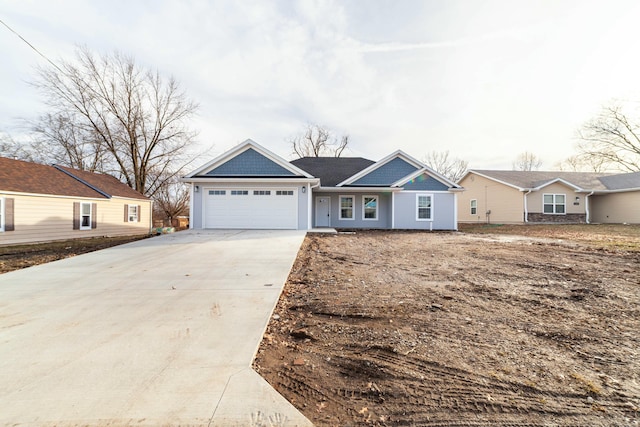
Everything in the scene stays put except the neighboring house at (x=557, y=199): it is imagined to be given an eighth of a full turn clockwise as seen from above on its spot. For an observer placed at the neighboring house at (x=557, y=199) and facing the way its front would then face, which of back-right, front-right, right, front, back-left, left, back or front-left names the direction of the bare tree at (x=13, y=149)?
front-right

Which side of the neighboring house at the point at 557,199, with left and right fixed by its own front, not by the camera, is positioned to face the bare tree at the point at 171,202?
right

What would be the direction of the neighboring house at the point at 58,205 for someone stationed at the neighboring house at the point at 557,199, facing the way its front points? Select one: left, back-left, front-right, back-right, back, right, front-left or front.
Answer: right

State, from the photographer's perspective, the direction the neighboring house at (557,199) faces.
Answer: facing the viewer and to the right of the viewer
